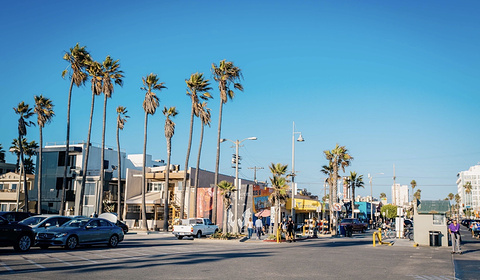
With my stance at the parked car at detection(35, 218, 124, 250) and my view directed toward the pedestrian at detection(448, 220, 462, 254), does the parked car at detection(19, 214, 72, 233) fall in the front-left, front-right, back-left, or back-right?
back-left

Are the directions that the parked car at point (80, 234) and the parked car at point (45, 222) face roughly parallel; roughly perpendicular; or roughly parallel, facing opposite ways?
roughly parallel
